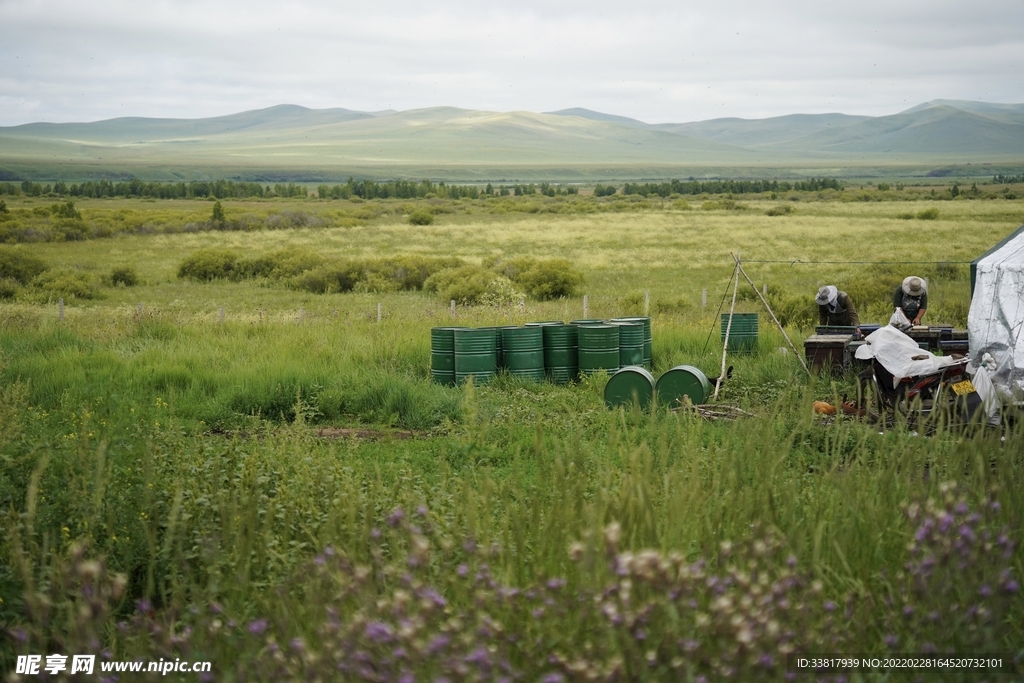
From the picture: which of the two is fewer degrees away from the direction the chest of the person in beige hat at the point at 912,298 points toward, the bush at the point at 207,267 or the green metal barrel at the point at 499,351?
the green metal barrel

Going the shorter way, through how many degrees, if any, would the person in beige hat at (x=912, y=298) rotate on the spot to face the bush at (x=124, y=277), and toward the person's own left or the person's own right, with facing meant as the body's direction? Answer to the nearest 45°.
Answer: approximately 135° to the person's own right

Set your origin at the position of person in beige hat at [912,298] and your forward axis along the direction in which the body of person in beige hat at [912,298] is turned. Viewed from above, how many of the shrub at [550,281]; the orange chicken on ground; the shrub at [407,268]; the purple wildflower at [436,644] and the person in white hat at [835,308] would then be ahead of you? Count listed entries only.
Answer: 2

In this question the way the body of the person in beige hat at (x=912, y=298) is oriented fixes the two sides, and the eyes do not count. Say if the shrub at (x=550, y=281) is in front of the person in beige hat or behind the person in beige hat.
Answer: behind

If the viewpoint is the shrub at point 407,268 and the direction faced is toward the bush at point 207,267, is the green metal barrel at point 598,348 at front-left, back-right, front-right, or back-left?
back-left

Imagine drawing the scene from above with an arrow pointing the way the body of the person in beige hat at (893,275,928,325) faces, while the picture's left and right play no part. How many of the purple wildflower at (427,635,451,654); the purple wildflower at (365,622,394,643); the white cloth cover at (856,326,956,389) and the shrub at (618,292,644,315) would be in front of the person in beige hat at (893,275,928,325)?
3

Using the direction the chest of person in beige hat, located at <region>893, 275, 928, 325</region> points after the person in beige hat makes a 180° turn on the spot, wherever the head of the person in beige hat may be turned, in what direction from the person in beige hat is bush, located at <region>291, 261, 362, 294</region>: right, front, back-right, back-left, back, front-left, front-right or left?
front-left

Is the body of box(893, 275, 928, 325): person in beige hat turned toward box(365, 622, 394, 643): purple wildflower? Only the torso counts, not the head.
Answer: yes

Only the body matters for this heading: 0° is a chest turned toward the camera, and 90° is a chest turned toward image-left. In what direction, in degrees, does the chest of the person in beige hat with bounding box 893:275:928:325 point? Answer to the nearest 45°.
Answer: approximately 0°

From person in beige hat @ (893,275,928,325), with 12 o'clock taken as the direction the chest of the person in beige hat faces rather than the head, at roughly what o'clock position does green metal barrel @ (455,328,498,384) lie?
The green metal barrel is roughly at 2 o'clock from the person in beige hat.

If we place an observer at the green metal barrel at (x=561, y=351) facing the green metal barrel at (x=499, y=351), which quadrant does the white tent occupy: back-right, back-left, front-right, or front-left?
back-left

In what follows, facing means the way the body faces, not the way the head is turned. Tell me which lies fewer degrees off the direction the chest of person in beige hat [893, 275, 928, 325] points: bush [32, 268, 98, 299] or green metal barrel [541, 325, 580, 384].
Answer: the green metal barrel

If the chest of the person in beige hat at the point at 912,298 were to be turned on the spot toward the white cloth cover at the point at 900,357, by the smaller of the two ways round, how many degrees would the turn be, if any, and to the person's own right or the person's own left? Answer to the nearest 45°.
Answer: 0° — they already face it

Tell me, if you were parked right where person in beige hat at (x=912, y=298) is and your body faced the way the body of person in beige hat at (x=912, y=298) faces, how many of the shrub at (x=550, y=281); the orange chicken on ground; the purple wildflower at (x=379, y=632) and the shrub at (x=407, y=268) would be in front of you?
2

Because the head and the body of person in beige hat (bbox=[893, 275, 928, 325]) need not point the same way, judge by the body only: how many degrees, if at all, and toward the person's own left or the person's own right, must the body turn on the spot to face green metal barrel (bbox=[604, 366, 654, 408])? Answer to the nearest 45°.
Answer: approximately 45° to the person's own right

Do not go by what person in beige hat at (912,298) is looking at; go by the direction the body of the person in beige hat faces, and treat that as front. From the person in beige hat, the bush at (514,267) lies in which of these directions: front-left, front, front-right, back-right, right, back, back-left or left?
back-right
